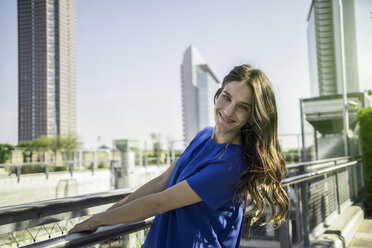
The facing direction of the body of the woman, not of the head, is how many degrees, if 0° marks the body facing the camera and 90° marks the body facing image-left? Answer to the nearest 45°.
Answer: approximately 45°

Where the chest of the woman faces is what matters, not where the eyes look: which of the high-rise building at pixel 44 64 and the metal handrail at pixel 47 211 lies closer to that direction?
the metal handrail

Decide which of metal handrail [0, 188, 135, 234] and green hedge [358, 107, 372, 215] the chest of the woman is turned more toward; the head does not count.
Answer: the metal handrail

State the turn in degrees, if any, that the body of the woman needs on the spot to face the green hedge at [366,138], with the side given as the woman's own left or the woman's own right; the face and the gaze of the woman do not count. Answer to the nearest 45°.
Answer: approximately 180°

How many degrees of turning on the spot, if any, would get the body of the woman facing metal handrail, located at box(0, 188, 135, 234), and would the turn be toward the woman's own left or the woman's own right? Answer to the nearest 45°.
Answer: approximately 45° to the woman's own right

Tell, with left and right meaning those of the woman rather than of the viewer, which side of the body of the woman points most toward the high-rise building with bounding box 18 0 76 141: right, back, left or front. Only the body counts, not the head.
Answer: right

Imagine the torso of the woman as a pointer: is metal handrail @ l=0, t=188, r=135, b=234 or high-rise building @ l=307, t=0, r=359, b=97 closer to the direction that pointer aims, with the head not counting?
the metal handrail
